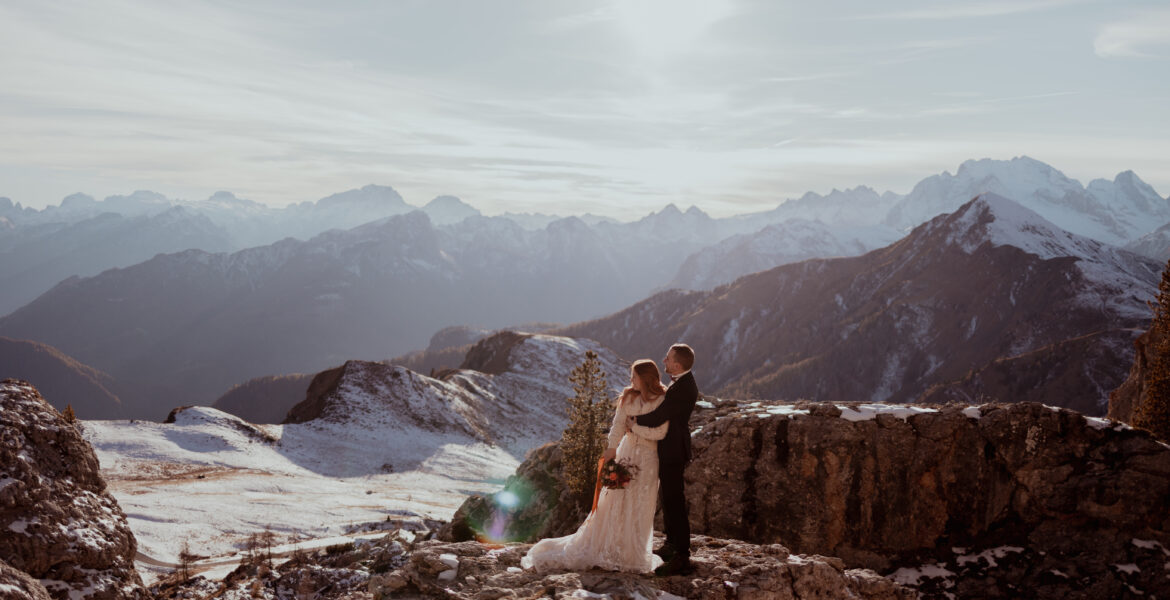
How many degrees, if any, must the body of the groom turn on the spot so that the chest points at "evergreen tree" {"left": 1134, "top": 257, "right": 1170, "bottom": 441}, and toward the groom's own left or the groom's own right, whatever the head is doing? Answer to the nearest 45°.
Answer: approximately 135° to the groom's own right

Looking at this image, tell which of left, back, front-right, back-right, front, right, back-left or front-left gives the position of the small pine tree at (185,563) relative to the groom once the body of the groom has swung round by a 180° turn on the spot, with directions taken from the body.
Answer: back-left

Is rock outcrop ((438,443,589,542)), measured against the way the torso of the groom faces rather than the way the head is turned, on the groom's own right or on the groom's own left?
on the groom's own right

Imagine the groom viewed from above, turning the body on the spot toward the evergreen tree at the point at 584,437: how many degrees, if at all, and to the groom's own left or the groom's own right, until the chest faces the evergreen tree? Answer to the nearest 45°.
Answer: approximately 90° to the groom's own right

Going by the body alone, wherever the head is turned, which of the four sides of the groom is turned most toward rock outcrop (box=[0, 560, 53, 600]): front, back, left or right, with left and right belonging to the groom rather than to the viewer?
front

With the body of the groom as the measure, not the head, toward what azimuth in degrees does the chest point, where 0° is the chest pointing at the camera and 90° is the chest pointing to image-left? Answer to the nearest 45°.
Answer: approximately 90°

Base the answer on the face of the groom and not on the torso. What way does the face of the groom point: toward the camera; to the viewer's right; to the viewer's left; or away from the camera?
to the viewer's left
